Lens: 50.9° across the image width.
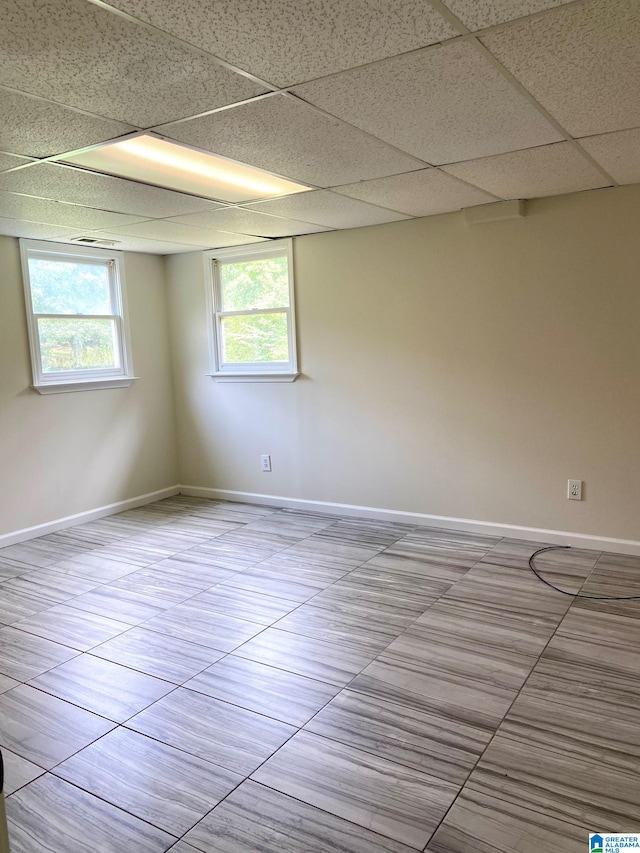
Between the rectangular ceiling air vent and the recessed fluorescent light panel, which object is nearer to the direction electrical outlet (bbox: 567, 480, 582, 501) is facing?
the recessed fluorescent light panel

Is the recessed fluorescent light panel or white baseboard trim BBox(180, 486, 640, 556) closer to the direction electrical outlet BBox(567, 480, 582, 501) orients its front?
the recessed fluorescent light panel

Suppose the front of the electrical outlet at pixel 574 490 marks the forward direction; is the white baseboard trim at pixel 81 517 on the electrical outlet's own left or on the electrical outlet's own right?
on the electrical outlet's own right

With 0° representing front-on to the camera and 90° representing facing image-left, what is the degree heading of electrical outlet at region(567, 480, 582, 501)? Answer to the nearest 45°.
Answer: approximately 0°

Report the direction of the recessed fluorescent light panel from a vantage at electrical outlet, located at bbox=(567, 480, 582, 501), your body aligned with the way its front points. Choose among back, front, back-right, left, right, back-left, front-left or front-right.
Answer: front-right

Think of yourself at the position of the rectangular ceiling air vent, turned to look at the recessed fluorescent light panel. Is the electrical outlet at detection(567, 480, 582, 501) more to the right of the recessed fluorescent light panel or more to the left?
left

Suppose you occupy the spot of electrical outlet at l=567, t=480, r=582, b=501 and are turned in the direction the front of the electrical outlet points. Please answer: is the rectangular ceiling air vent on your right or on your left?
on your right

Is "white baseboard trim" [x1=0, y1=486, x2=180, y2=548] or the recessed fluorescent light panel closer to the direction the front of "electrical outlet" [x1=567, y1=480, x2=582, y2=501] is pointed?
the recessed fluorescent light panel

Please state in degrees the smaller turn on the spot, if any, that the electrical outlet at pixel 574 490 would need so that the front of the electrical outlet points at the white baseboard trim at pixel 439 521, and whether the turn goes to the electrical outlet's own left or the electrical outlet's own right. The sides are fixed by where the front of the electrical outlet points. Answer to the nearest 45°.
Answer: approximately 90° to the electrical outlet's own right
